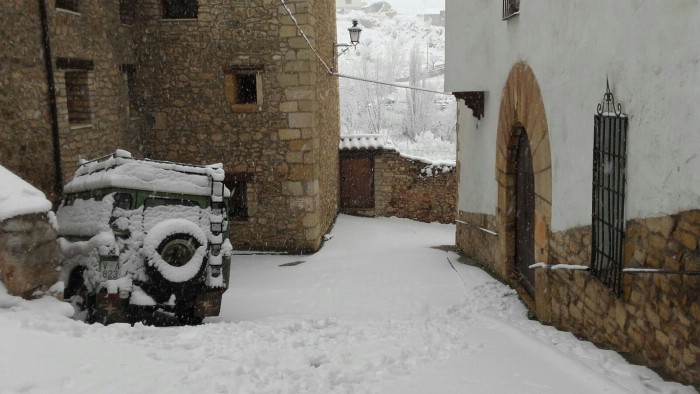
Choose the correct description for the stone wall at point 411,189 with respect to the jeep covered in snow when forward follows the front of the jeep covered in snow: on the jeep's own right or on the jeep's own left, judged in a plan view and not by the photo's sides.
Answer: on the jeep's own right

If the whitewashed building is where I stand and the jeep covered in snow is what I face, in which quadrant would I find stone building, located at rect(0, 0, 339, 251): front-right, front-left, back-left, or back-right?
front-right

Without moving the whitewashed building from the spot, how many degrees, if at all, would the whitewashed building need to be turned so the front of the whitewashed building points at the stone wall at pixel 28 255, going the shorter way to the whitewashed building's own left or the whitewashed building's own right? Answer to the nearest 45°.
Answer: approximately 45° to the whitewashed building's own right

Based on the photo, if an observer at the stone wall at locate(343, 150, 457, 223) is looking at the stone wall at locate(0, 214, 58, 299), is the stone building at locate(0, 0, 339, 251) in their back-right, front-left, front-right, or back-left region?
front-right

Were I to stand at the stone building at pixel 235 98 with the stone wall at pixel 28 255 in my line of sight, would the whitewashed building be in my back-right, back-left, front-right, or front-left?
front-left

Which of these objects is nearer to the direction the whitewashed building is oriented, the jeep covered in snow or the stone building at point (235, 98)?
the jeep covered in snow

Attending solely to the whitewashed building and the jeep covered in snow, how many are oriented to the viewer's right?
0

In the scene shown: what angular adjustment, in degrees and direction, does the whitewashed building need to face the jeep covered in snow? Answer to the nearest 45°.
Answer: approximately 45° to its right

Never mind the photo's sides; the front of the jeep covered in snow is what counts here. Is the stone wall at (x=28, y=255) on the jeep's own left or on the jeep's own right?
on the jeep's own left

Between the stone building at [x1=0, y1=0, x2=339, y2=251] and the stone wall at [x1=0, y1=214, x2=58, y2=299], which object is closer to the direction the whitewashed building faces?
the stone wall

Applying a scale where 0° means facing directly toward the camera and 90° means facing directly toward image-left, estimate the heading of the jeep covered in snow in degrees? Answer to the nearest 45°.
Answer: approximately 135°

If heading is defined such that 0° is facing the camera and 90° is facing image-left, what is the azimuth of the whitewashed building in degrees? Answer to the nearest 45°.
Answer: approximately 45°

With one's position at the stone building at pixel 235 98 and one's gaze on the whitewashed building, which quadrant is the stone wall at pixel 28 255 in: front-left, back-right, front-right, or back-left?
front-right
